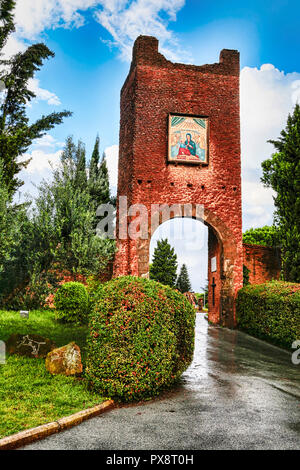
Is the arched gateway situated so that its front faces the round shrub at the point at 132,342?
yes

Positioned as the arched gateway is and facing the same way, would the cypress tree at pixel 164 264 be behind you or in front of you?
behind

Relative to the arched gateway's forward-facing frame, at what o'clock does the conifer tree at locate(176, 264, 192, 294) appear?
The conifer tree is roughly at 6 o'clock from the arched gateway.

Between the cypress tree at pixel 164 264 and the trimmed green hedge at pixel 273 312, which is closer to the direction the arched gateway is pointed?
the trimmed green hedge

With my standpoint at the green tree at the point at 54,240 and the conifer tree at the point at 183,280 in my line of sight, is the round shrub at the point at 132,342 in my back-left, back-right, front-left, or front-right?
back-right

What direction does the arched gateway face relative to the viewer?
toward the camera

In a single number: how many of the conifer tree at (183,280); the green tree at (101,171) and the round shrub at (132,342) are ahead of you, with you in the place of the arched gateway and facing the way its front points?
1
